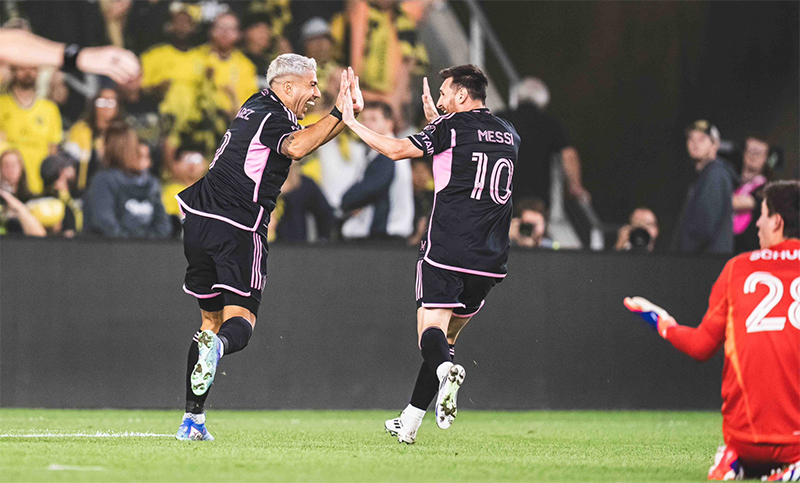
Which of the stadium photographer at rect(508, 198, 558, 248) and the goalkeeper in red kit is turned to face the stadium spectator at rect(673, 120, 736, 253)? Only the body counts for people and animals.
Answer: the goalkeeper in red kit

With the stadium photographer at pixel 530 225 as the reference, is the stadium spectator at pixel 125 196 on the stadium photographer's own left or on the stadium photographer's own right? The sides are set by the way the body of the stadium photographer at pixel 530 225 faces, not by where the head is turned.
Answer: on the stadium photographer's own right

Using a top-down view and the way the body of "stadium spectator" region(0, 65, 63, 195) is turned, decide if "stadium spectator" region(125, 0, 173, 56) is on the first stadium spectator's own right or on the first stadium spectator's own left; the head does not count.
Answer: on the first stadium spectator's own left

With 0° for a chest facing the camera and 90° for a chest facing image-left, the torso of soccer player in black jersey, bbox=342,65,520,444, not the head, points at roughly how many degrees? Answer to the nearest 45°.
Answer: approximately 135°

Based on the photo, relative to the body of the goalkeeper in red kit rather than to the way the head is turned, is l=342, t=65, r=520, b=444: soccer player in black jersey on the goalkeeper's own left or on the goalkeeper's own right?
on the goalkeeper's own left

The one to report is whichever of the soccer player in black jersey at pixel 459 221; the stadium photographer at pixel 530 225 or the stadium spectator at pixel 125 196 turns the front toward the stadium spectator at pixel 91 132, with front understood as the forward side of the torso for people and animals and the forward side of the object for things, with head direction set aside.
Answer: the soccer player in black jersey

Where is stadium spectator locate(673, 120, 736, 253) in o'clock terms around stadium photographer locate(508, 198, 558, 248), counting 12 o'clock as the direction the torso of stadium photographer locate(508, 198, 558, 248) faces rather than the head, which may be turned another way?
stadium spectator locate(673, 120, 736, 253) is roughly at 9 o'clock from stadium photographer locate(508, 198, 558, 248).

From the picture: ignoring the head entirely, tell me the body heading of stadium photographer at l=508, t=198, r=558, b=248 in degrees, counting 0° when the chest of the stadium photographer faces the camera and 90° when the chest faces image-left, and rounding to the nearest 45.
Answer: approximately 0°

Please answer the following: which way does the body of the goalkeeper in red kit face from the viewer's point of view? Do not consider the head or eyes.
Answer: away from the camera

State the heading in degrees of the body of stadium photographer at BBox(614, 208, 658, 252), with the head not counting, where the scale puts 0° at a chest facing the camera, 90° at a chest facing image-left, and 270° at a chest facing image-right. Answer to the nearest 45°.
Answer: approximately 0°
